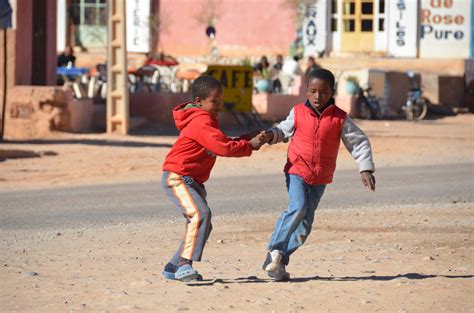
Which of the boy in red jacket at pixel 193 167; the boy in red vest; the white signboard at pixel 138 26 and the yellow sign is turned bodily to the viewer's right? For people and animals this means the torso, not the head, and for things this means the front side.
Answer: the boy in red jacket

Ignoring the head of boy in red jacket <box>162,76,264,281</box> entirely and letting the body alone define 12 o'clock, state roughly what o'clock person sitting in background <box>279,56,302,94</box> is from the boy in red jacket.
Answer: The person sitting in background is roughly at 9 o'clock from the boy in red jacket.

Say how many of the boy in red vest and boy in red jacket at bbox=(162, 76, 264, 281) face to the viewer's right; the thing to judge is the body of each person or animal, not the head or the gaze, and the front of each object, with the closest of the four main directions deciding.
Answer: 1

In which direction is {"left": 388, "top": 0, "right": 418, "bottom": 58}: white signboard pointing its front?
toward the camera

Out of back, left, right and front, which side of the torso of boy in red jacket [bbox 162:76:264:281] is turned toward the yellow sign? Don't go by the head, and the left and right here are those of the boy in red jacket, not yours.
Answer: left

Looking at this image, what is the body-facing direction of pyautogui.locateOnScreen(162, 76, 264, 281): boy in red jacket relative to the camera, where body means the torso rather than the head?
to the viewer's right

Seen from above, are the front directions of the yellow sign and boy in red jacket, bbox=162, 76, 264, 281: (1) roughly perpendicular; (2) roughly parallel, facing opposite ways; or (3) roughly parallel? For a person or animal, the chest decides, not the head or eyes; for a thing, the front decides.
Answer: roughly perpendicular

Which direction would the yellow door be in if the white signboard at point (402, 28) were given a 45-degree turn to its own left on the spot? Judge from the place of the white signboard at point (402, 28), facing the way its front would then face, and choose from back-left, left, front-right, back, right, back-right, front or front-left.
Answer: back

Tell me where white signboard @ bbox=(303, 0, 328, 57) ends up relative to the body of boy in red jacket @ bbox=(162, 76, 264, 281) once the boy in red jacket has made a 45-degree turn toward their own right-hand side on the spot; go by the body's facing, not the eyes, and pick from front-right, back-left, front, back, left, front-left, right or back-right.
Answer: back-left

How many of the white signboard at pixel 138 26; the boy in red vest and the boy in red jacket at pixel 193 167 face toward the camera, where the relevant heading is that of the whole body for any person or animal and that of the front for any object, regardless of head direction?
2

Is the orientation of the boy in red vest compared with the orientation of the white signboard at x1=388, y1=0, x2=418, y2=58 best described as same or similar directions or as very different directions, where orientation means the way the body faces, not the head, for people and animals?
same or similar directions

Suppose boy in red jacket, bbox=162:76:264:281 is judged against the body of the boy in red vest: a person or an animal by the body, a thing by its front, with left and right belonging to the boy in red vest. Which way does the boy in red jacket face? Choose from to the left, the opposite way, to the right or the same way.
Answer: to the left

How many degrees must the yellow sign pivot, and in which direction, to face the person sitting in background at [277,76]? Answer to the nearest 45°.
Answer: approximately 180°

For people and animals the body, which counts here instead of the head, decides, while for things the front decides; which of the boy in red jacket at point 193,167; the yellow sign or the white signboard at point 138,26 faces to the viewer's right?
the boy in red jacket
